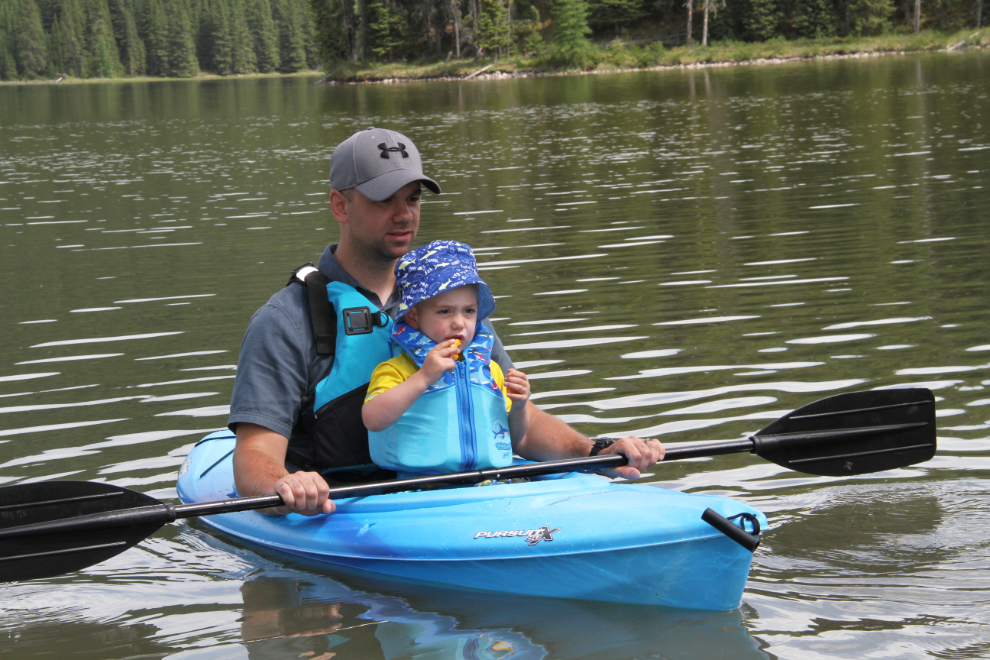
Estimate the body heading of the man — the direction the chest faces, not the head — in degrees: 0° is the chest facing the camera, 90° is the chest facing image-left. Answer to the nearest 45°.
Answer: approximately 315°

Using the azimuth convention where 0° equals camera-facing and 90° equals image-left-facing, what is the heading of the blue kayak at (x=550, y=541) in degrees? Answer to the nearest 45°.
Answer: approximately 315°

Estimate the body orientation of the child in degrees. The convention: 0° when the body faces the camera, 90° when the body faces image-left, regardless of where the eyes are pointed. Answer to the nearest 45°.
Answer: approximately 315°
